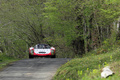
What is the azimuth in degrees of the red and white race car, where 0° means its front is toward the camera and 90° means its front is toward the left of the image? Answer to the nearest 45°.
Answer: approximately 0°
